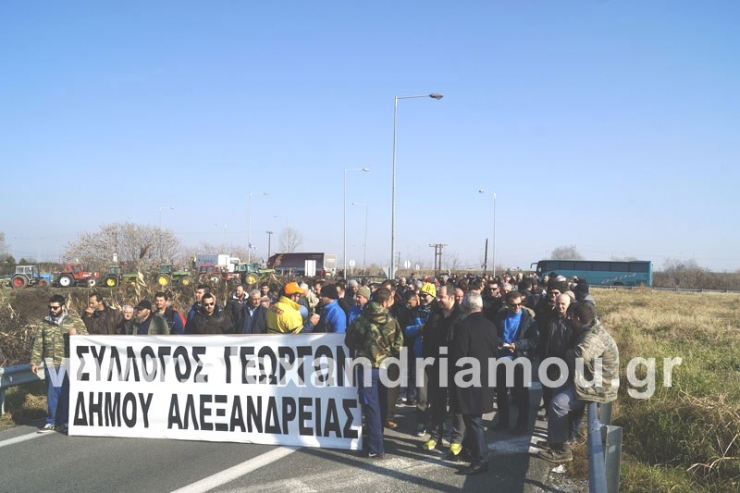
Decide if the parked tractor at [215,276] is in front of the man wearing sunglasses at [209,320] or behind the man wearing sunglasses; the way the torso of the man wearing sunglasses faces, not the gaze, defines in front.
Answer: behind

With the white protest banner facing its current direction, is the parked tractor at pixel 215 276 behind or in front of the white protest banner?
behind

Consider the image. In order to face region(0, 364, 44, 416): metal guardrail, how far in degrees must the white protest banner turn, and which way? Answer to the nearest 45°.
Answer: approximately 135° to its right

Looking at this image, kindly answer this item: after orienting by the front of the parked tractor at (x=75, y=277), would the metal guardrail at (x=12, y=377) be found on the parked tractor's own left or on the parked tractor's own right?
on the parked tractor's own right

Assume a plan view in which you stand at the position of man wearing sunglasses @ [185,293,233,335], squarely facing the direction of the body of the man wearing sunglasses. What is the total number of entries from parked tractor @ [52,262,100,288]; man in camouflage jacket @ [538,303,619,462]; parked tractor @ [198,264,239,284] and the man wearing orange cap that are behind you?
2

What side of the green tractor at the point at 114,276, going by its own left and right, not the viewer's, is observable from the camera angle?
right

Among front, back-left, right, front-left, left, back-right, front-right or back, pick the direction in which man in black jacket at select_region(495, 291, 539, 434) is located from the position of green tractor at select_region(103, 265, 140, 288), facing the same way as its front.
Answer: right

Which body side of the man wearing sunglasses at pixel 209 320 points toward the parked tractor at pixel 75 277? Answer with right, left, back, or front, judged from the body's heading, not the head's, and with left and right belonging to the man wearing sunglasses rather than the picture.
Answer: back

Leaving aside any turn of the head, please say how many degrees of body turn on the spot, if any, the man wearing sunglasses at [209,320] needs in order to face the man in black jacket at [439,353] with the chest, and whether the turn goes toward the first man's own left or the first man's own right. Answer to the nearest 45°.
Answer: approximately 45° to the first man's own left

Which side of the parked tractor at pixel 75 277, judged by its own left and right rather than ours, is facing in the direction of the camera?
right
